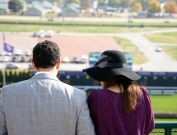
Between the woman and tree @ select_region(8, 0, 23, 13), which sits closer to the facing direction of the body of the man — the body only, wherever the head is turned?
the tree

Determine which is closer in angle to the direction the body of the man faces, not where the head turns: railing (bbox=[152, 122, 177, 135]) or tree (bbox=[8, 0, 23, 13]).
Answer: the tree

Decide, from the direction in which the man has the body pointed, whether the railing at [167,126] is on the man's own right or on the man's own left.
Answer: on the man's own right

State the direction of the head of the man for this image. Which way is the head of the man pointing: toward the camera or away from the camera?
away from the camera

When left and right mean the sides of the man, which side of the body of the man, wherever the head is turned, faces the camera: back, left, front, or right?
back

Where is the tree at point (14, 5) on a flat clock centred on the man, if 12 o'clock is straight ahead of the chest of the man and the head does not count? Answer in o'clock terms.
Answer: The tree is roughly at 12 o'clock from the man.

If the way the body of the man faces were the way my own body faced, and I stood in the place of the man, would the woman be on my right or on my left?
on my right
